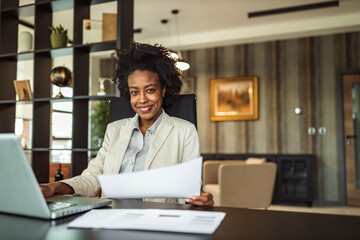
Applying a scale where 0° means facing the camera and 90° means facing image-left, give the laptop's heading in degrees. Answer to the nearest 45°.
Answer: approximately 225°

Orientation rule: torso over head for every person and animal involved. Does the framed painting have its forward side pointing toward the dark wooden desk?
yes

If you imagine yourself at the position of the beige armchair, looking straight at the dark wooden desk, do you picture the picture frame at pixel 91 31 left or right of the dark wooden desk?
right
